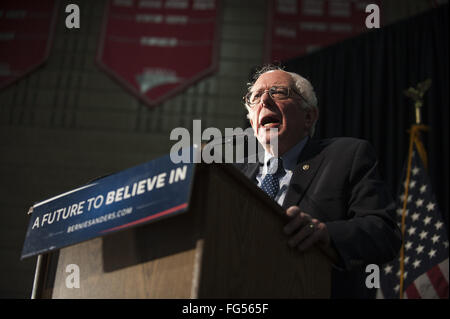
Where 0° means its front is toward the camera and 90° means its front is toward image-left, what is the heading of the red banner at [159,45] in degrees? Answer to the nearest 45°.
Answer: approximately 0°

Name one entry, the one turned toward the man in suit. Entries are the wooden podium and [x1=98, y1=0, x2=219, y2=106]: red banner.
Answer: the red banner

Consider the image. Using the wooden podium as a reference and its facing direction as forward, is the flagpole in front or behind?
behind

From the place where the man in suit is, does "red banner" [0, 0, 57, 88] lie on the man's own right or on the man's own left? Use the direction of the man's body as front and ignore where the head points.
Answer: on the man's own right

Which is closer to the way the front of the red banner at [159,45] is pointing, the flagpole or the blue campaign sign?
the blue campaign sign

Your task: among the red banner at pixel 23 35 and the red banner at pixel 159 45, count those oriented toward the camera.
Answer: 2

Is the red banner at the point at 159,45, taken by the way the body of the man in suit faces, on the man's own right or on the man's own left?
on the man's own right
